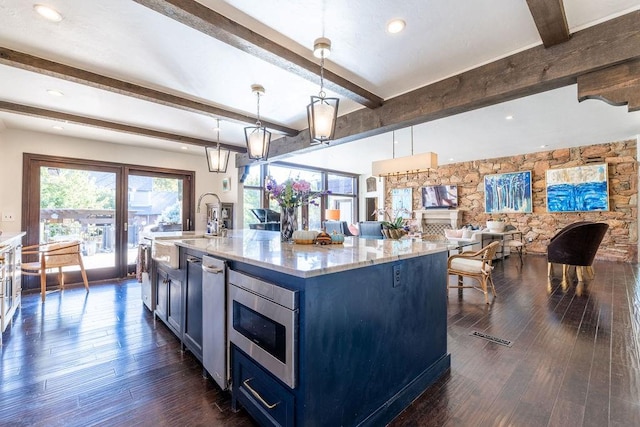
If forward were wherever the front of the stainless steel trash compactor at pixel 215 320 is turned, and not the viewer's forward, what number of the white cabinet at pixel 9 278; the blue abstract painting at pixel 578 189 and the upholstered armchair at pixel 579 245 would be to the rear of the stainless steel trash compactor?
2

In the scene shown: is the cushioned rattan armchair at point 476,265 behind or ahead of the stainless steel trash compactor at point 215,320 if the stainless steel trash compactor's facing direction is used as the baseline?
behind

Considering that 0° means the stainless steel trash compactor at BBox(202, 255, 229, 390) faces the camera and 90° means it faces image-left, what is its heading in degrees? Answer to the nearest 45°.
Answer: approximately 90°

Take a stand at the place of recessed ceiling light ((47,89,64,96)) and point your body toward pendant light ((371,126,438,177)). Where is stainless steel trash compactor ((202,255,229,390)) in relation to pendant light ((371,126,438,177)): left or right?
right

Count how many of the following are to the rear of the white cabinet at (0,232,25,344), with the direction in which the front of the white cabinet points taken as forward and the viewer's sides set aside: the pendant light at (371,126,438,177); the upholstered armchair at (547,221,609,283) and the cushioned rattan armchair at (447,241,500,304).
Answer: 0

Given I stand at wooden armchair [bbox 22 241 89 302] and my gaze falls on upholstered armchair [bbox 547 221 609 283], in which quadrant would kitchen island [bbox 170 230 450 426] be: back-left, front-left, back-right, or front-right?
front-right

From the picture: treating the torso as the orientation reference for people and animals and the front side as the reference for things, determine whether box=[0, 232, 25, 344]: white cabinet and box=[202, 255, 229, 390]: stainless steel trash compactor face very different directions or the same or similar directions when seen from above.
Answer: very different directions

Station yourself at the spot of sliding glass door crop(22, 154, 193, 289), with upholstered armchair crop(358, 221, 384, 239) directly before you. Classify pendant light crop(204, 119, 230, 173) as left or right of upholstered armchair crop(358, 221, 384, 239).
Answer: right

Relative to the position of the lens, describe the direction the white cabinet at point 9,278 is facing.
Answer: facing to the right of the viewer

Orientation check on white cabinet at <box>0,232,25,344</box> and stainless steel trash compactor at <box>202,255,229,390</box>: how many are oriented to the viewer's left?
1
